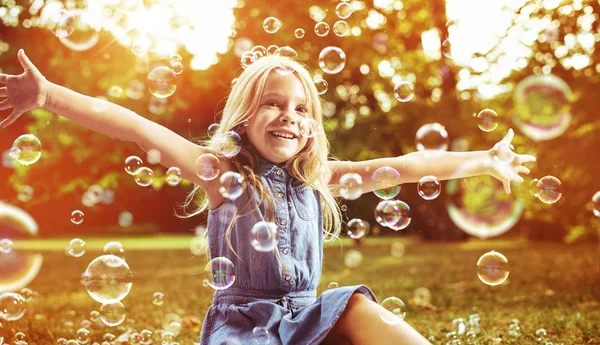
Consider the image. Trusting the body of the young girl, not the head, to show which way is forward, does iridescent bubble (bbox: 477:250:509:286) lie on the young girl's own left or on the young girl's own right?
on the young girl's own left

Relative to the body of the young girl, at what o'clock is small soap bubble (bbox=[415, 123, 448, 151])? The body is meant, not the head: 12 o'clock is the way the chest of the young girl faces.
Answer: The small soap bubble is roughly at 9 o'clock from the young girl.

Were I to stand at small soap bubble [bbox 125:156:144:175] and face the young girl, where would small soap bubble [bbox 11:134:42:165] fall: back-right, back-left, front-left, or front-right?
back-right

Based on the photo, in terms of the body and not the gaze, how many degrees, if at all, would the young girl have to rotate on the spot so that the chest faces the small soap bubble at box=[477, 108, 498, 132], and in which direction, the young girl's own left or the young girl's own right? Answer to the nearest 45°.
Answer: approximately 90° to the young girl's own left

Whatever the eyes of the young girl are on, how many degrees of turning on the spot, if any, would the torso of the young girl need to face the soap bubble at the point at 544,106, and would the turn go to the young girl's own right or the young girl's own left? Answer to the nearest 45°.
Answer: approximately 90° to the young girl's own left

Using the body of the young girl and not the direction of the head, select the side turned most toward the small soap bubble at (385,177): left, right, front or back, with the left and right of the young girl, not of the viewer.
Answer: left

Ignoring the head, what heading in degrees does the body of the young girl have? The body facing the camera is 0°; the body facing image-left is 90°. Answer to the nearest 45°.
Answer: approximately 315°
